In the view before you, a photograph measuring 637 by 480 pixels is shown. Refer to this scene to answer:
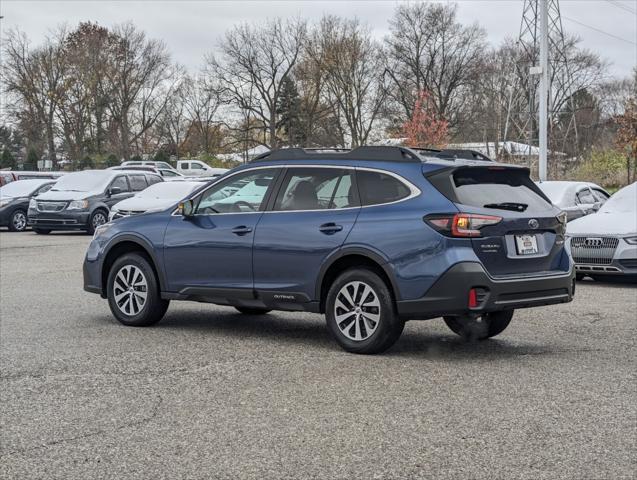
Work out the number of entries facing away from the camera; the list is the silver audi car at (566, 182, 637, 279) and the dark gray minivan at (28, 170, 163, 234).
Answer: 0

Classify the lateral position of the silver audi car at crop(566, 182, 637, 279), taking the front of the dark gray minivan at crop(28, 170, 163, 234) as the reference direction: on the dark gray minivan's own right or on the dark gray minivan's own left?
on the dark gray minivan's own left

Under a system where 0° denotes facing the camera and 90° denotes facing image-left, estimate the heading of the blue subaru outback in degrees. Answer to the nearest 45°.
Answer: approximately 135°

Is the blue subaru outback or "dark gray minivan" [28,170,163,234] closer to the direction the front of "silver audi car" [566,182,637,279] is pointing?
the blue subaru outback

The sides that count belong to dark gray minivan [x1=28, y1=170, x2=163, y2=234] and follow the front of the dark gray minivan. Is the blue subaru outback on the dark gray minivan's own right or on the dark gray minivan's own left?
on the dark gray minivan's own left

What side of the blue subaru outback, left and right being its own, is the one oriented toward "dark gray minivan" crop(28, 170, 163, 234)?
front

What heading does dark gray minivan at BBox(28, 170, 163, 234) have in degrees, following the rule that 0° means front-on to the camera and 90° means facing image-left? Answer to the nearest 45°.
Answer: approximately 45°

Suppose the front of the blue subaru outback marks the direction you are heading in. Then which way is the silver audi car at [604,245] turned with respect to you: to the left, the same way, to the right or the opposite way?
to the left

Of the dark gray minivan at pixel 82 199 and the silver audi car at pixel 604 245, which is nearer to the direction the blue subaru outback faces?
the dark gray minivan

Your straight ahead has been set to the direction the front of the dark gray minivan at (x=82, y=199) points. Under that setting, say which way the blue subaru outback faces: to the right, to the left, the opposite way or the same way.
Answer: to the right
